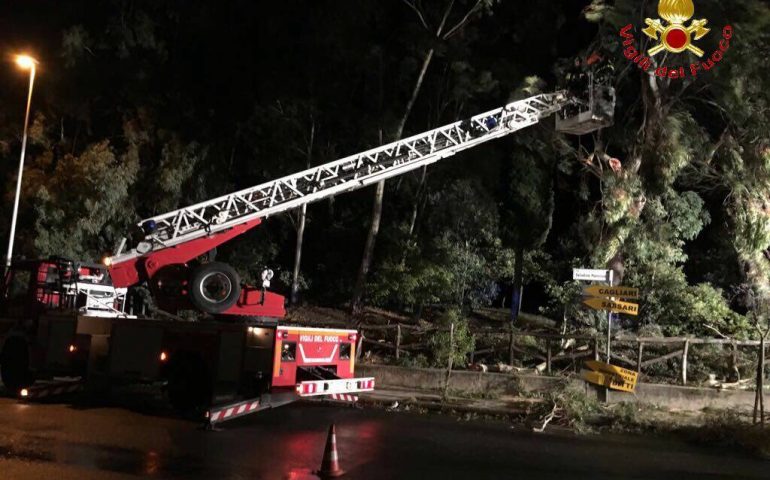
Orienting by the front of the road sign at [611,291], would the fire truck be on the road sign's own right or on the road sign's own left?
on the road sign's own right

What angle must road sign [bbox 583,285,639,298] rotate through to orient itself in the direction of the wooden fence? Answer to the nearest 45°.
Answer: approximately 180°

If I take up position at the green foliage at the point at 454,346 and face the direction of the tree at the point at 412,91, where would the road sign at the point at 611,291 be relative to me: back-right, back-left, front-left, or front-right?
back-right

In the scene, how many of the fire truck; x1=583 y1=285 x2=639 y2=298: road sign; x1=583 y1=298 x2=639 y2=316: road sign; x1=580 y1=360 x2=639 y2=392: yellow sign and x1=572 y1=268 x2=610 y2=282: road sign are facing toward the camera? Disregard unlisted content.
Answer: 4

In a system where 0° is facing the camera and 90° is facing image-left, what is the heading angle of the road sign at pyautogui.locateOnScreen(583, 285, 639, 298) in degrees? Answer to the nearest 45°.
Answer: approximately 0°

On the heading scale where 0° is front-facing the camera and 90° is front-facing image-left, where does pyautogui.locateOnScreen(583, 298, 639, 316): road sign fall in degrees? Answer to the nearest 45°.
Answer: approximately 0°

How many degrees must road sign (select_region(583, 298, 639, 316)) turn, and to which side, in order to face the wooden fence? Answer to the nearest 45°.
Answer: approximately 180°
